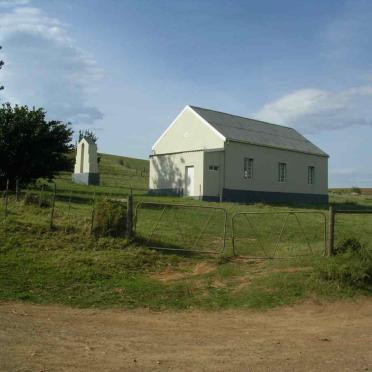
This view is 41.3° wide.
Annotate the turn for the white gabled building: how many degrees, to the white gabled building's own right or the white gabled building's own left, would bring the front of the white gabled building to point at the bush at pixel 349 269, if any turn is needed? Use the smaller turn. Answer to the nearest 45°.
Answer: approximately 45° to the white gabled building's own left

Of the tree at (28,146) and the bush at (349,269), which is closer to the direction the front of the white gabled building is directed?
the tree

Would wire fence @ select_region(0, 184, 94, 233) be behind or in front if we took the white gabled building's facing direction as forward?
in front

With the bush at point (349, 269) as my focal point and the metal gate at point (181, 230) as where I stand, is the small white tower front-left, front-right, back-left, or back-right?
back-left

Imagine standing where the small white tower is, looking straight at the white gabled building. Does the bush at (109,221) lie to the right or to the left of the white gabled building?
right

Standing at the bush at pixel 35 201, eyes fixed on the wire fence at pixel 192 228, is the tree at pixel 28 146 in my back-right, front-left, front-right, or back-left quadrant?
back-left

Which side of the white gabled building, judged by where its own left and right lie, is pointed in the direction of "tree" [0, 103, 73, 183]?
front

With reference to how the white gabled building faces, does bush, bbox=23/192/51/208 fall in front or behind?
in front

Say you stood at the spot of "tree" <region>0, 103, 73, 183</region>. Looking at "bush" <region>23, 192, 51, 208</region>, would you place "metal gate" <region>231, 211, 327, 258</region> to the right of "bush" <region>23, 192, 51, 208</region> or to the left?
left

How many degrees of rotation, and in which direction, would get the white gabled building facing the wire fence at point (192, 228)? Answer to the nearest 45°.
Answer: approximately 45° to its left

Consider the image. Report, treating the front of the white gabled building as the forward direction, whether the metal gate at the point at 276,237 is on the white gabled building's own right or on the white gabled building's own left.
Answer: on the white gabled building's own left
